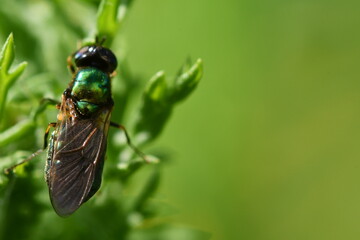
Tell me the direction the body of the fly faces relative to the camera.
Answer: away from the camera
